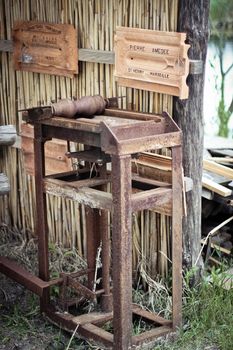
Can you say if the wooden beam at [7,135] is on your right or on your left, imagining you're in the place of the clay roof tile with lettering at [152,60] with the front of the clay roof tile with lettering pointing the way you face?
on your right

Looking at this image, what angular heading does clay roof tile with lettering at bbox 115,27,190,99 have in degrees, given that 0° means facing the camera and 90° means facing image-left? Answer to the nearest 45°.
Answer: approximately 45°

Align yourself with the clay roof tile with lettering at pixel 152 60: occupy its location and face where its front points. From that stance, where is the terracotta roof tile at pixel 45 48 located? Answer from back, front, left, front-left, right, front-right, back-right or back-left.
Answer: right
